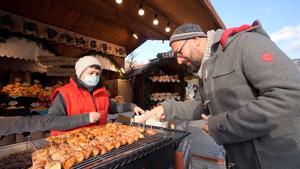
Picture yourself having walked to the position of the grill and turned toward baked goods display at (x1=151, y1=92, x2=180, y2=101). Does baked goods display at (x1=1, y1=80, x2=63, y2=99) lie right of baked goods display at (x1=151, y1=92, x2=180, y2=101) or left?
left

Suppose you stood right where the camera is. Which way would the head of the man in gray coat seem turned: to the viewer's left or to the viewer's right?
to the viewer's left

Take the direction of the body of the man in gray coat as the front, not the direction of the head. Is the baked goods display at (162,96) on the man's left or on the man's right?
on the man's right

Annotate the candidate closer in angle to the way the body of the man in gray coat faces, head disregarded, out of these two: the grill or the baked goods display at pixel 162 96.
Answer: the grill

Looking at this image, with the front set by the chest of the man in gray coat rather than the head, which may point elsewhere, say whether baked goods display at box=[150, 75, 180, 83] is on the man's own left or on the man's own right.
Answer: on the man's own right

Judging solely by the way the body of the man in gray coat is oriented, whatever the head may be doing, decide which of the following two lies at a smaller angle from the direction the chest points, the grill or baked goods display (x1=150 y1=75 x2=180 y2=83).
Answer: the grill

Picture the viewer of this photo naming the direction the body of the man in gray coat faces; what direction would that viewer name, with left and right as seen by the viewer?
facing to the left of the viewer

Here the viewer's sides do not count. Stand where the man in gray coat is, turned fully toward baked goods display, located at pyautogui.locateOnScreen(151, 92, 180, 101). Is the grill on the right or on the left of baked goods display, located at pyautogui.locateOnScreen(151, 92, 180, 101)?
left
